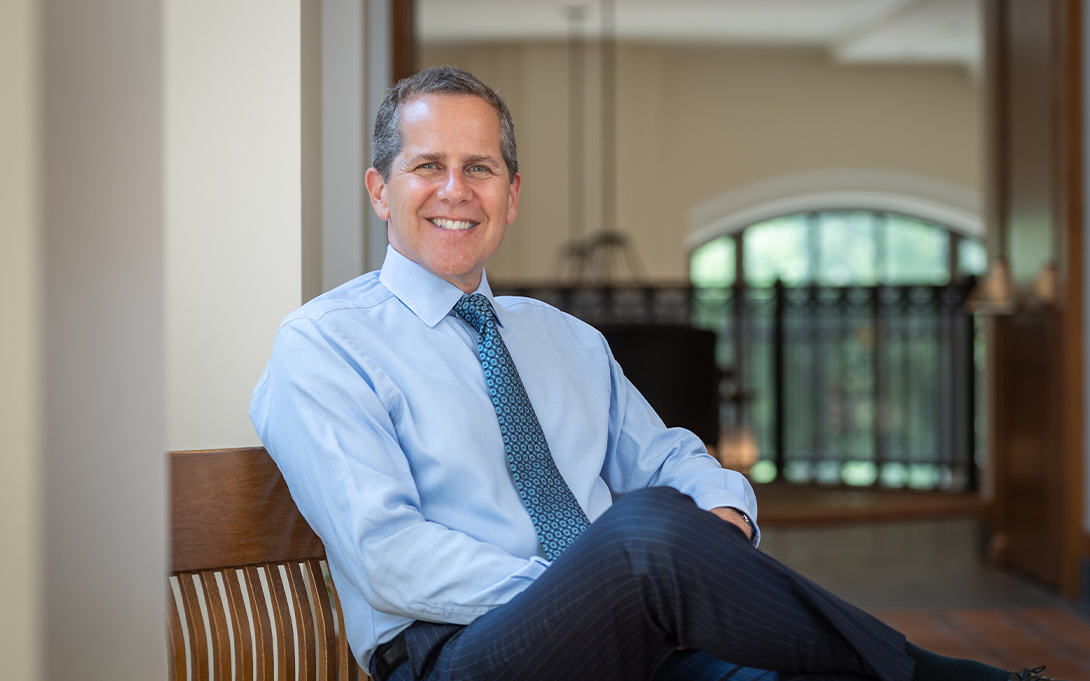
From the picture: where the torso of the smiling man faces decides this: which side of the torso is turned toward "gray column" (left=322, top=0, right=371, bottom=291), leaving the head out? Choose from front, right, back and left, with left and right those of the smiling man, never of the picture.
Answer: back

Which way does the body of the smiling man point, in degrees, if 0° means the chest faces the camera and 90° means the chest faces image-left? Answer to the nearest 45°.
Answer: approximately 315°

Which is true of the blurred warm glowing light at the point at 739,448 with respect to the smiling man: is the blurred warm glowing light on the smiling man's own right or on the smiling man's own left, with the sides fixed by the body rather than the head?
on the smiling man's own left

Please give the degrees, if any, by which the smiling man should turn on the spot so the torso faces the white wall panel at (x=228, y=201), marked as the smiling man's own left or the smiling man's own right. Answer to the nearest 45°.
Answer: approximately 180°

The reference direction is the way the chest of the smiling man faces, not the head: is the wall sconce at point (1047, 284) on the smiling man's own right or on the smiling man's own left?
on the smiling man's own left

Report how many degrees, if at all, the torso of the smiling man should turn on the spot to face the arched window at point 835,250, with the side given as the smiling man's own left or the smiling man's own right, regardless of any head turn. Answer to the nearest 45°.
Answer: approximately 135° to the smiling man's own left

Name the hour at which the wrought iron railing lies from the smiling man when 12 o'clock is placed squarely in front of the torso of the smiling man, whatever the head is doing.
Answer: The wrought iron railing is roughly at 8 o'clock from the smiling man.

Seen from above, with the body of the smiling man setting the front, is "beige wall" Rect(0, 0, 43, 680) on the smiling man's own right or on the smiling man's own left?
on the smiling man's own right
